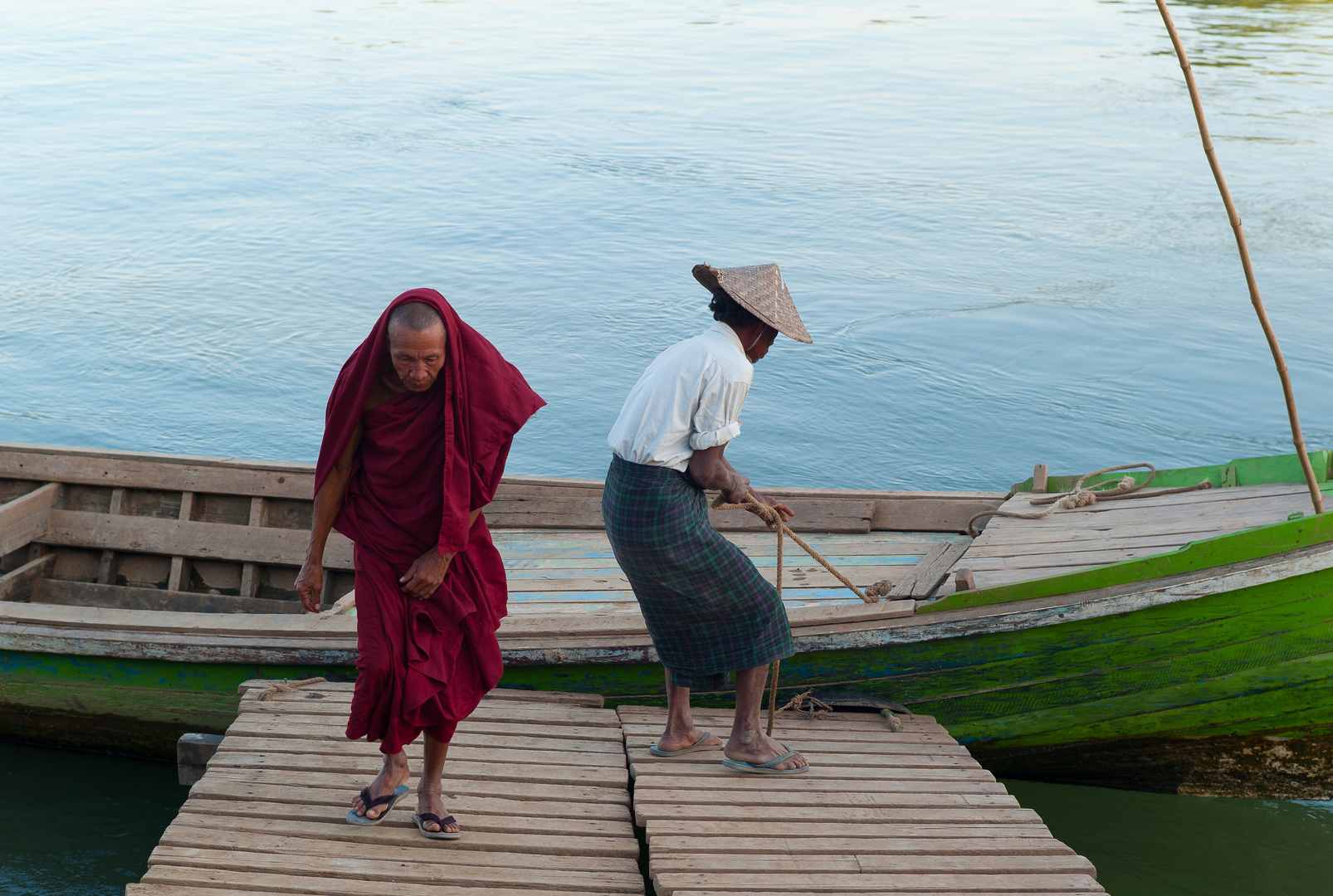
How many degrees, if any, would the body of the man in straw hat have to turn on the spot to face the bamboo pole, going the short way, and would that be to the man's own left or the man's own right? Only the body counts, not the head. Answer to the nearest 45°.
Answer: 0° — they already face it

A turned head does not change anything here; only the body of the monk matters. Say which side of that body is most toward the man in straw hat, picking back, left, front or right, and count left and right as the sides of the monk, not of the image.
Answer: left

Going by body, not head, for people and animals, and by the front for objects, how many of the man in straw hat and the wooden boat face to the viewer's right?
2

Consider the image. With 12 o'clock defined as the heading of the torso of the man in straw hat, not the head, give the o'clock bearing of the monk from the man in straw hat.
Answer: The monk is roughly at 5 o'clock from the man in straw hat.

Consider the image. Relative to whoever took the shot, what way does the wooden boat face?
facing to the right of the viewer

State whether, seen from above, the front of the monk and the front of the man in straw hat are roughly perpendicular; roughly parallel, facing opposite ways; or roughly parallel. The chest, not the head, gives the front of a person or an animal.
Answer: roughly perpendicular

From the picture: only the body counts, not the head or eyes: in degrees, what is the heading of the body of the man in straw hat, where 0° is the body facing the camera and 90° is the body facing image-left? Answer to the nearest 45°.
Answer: approximately 270°

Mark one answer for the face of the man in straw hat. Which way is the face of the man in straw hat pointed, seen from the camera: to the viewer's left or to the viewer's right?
to the viewer's right

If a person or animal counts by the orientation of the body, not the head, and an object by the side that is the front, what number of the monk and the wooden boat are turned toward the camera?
1

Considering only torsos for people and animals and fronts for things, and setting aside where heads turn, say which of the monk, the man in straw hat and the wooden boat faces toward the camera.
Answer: the monk

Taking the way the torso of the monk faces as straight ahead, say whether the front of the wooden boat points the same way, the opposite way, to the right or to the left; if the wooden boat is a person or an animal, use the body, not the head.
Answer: to the left

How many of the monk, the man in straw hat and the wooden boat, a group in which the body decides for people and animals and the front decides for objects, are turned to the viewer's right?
2
